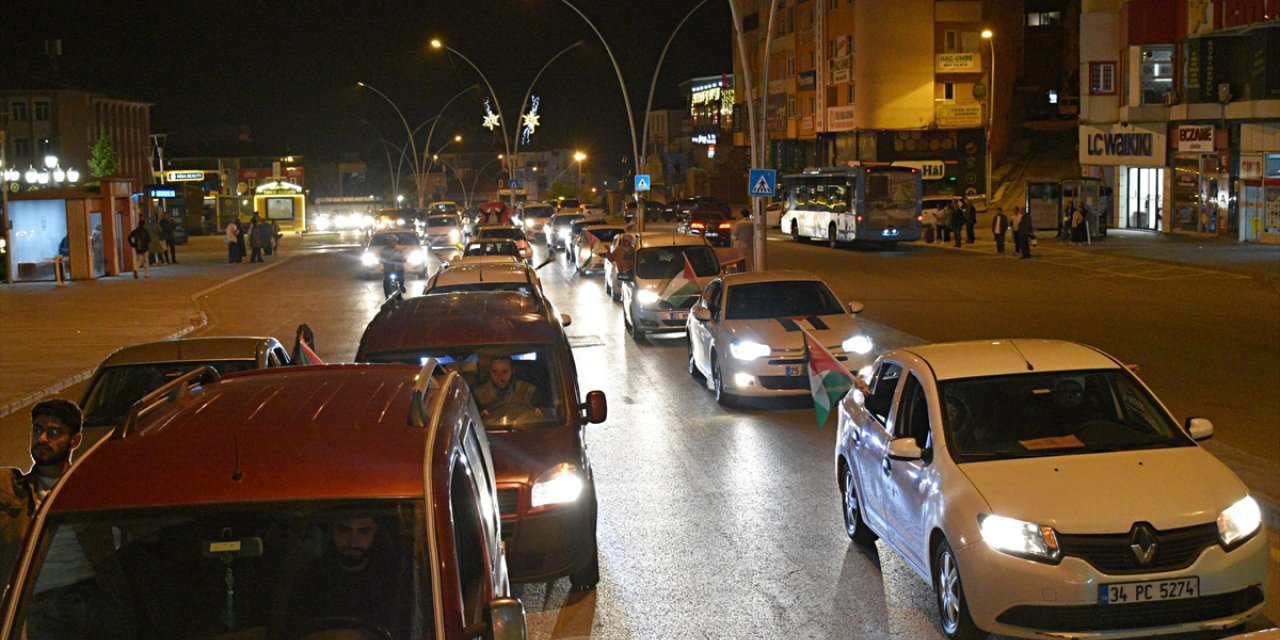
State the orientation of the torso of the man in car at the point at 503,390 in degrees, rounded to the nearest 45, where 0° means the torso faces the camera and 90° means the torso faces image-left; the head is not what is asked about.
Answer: approximately 0°

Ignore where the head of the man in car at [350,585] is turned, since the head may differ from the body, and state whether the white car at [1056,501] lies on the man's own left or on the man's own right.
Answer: on the man's own left

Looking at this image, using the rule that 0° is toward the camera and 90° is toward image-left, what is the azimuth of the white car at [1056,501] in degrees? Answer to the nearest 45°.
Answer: approximately 315°

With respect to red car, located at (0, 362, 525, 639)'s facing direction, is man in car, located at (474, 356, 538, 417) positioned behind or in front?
behind

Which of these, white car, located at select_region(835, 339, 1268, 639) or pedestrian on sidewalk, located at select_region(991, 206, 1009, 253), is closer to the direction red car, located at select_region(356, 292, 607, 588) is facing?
the white car

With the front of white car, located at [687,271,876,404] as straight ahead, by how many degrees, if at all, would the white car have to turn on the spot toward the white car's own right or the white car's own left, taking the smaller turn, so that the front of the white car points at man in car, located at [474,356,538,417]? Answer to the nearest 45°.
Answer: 0° — it already faces them

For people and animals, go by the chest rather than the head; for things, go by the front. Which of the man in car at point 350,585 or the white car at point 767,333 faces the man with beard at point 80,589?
the white car

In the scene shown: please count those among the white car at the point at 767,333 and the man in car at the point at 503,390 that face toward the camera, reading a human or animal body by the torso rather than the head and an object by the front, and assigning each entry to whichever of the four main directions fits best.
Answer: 2

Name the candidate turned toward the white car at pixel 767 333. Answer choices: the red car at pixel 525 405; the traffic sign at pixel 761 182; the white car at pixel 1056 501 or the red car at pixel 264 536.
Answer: the traffic sign

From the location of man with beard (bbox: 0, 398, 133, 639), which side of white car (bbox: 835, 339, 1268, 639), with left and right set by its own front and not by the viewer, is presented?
right

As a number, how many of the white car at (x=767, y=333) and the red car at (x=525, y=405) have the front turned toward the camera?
2
